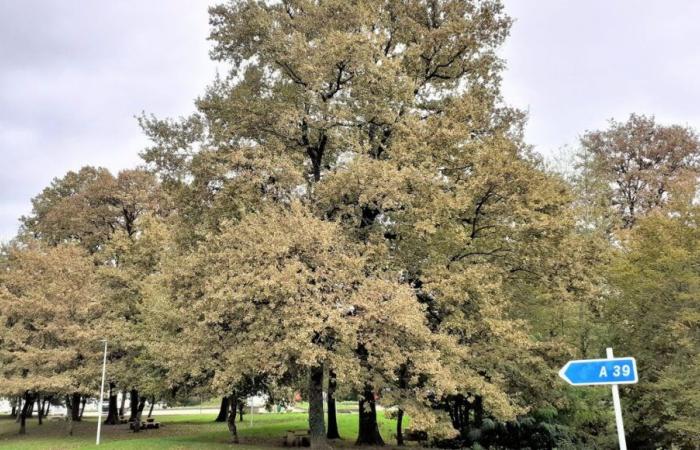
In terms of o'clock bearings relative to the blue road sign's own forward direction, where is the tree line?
The tree line is roughly at 5 o'clock from the blue road sign.

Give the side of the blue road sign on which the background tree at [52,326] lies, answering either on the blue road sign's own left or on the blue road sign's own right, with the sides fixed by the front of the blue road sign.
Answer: on the blue road sign's own right

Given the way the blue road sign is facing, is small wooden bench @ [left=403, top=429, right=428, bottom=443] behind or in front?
behind

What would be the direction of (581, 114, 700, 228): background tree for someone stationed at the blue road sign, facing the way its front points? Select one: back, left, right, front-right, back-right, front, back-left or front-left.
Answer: back

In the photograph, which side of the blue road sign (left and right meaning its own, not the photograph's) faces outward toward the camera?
front
